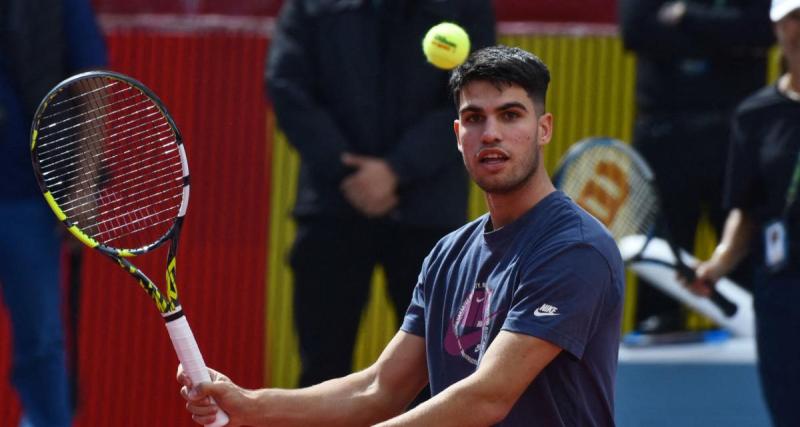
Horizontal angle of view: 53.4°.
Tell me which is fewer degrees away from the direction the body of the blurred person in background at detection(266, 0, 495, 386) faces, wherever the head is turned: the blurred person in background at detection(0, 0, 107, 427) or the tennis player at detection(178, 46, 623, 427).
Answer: the tennis player

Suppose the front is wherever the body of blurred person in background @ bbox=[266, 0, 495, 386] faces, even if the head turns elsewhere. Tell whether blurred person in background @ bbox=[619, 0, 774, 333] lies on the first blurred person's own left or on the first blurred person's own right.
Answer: on the first blurred person's own left

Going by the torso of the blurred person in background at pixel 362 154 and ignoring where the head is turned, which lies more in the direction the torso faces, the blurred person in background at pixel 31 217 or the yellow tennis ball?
the yellow tennis ball

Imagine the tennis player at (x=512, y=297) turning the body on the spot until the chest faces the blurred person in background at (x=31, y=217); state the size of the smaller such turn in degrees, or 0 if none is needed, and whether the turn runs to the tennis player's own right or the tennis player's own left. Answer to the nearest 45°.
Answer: approximately 90° to the tennis player's own right

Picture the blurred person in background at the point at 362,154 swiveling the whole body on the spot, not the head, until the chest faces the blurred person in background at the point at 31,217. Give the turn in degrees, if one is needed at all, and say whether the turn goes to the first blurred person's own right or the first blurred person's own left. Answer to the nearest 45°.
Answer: approximately 90° to the first blurred person's own right

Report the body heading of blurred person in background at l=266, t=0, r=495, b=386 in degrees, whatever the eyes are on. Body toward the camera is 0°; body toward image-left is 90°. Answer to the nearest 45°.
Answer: approximately 0°

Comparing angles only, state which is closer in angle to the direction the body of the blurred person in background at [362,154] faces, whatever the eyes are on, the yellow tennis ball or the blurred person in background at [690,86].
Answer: the yellow tennis ball
